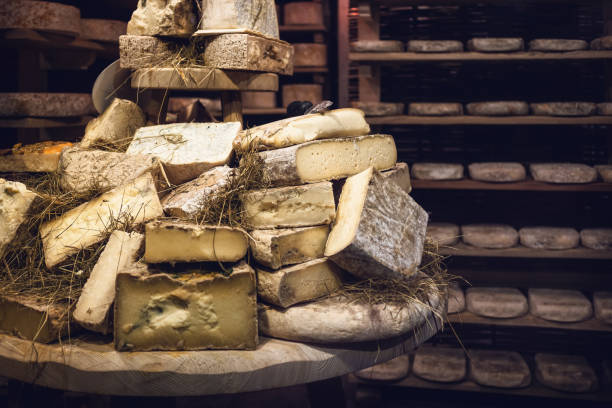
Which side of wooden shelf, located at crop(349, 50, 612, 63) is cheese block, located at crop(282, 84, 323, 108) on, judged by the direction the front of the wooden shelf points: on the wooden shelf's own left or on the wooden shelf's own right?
on the wooden shelf's own right

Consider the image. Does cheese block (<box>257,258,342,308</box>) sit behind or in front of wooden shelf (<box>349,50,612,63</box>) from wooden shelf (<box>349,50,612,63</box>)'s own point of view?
in front

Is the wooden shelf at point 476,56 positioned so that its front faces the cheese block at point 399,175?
yes

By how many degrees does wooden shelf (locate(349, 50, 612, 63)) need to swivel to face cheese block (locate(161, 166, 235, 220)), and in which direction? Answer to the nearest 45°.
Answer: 0° — it already faces it

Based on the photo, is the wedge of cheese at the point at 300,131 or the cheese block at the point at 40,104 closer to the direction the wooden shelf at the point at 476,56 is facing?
the wedge of cheese

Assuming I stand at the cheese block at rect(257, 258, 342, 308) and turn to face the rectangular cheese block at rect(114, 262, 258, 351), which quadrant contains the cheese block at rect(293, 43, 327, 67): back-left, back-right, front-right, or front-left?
back-right

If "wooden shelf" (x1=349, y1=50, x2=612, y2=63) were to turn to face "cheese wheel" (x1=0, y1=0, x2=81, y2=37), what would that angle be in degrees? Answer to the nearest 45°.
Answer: approximately 45° to its right

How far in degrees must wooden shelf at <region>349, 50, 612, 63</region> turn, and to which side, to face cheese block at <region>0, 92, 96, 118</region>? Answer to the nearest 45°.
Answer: approximately 45° to its right
